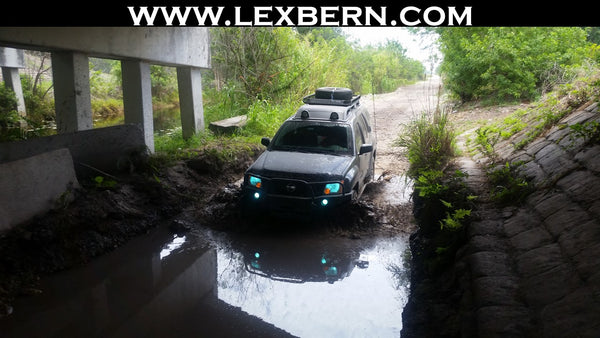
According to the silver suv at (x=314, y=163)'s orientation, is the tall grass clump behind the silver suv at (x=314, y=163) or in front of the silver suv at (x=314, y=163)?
behind

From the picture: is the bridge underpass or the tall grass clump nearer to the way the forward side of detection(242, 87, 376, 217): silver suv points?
the bridge underpass

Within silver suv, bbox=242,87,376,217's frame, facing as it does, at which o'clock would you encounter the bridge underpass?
The bridge underpass is roughly at 2 o'clock from the silver suv.

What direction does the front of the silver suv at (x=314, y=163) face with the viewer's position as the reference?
facing the viewer and to the left of the viewer

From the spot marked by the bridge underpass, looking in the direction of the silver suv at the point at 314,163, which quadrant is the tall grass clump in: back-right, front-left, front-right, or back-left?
front-left
